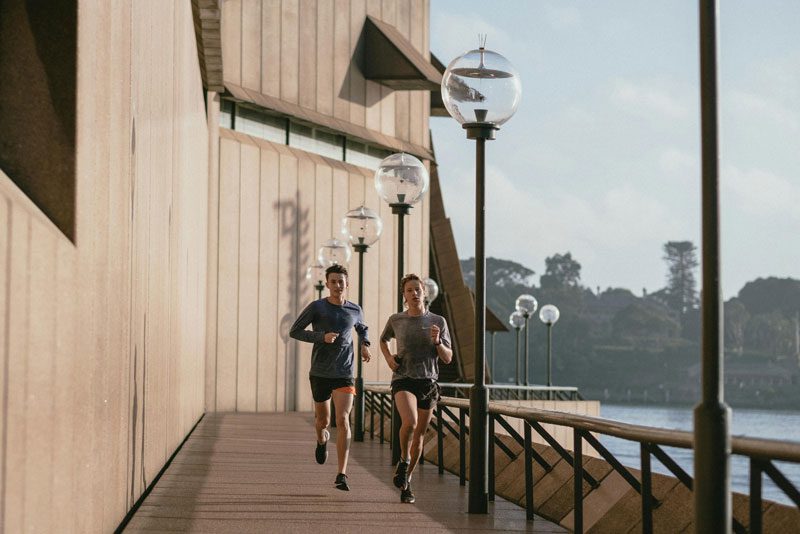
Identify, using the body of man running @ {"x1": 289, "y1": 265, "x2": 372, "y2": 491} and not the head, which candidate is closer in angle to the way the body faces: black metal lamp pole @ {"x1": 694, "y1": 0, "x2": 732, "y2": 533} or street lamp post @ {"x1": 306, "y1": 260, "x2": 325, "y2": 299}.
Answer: the black metal lamp pole

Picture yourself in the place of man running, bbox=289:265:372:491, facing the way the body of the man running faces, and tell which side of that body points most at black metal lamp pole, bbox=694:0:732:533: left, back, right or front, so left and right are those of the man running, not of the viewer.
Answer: front

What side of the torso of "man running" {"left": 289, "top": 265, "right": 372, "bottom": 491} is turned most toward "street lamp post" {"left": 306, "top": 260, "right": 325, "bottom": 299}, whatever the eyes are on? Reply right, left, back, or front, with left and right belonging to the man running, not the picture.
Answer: back

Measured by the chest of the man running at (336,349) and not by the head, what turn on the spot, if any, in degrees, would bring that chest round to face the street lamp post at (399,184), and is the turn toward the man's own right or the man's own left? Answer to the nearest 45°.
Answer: approximately 180°

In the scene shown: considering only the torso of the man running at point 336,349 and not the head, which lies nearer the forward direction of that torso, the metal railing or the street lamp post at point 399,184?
the metal railing

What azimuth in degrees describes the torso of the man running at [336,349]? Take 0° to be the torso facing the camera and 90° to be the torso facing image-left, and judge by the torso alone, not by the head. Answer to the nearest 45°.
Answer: approximately 0°
